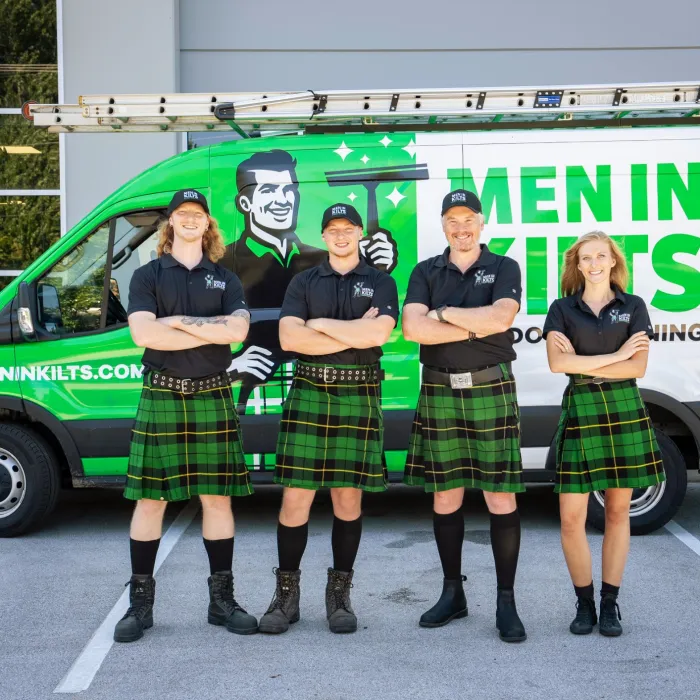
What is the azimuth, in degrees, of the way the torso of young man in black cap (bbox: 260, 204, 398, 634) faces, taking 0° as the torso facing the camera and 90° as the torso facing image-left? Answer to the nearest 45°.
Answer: approximately 0°

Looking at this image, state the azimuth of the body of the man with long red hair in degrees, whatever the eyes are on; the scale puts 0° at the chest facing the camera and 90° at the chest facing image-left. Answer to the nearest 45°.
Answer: approximately 0°

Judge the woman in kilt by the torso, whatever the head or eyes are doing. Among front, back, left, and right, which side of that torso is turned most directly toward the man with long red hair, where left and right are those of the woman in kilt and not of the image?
right

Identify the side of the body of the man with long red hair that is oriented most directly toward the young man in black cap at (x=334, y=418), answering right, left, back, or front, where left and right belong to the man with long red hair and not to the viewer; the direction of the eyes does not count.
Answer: left

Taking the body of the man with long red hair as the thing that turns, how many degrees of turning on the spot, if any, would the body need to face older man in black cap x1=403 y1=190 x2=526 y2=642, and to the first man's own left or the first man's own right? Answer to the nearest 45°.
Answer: approximately 90° to the first man's own left

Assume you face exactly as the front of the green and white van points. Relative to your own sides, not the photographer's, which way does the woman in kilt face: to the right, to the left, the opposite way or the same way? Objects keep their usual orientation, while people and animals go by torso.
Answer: to the left
